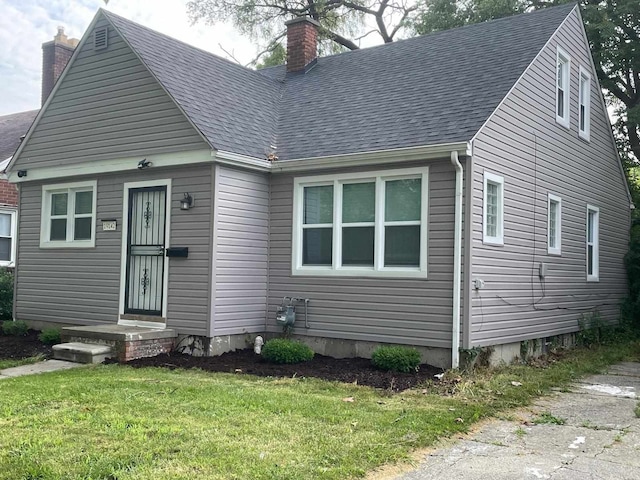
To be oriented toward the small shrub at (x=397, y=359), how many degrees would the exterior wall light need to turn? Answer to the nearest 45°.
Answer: approximately 90° to its left

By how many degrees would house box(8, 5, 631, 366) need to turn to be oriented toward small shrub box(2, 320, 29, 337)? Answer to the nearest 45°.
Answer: approximately 45° to its right

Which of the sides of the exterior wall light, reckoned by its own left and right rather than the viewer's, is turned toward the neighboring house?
right

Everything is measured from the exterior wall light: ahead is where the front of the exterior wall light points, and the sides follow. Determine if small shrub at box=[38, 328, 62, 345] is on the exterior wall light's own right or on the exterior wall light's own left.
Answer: on the exterior wall light's own right

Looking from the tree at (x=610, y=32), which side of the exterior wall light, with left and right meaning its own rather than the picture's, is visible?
back

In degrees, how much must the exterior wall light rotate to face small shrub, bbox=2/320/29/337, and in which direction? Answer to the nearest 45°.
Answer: approximately 90° to its right

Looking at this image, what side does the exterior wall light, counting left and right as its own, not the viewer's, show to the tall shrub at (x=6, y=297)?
right

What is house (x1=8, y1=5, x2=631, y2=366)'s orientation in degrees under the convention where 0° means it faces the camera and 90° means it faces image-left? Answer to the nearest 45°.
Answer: approximately 45°

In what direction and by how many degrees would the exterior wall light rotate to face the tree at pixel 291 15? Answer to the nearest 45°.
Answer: approximately 135° to its right

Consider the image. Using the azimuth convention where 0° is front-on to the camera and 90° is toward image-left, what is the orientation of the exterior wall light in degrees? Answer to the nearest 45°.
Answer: approximately 45°
